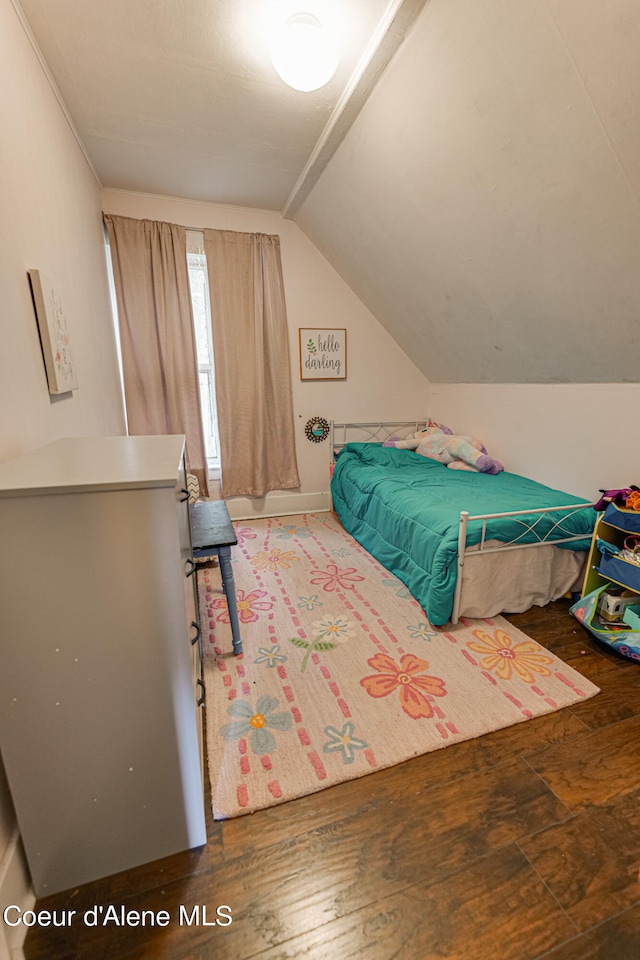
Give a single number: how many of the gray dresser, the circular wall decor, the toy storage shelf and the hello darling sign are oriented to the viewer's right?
1

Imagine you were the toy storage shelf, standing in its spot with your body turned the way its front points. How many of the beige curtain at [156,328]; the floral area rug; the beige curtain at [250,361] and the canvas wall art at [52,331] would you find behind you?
0

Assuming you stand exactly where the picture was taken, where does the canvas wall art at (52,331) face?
facing the viewer and to the right of the viewer

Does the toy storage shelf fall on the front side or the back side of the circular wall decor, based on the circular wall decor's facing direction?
on the front side

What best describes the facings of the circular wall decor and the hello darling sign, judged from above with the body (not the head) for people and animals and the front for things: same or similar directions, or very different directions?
same or similar directions

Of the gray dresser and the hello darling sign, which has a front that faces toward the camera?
the hello darling sign

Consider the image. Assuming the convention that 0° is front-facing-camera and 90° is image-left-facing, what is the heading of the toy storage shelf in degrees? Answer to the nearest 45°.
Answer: approximately 45°

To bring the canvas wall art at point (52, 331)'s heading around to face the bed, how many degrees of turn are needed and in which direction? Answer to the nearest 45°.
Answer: approximately 45° to its left

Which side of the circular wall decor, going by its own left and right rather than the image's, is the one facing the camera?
front

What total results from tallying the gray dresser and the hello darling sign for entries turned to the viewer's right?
1

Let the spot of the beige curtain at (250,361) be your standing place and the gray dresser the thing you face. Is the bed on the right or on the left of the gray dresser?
left

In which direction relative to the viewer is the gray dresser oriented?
to the viewer's right

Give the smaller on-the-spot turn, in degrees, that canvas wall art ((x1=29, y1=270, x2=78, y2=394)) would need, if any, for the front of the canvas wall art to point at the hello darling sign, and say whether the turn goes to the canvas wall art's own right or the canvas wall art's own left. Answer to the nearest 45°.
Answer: approximately 90° to the canvas wall art's own left

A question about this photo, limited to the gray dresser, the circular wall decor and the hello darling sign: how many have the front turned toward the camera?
2

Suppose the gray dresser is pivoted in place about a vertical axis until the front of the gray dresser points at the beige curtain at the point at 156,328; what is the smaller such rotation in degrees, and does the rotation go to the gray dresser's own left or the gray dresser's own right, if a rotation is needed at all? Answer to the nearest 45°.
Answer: approximately 90° to the gray dresser's own left

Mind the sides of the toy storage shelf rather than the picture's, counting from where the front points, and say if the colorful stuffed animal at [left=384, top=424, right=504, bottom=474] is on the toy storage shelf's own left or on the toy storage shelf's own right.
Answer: on the toy storage shelf's own right

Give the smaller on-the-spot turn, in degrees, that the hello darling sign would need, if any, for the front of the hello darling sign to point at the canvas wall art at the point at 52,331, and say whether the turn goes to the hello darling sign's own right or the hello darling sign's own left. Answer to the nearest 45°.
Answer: approximately 45° to the hello darling sign's own right

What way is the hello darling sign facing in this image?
toward the camera

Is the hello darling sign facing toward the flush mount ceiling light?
yes

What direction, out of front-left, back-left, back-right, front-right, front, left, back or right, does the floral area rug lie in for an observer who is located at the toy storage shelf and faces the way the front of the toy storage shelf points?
front

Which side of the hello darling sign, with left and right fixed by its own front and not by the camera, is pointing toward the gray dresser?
front

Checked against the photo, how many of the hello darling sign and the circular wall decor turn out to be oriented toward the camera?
2
